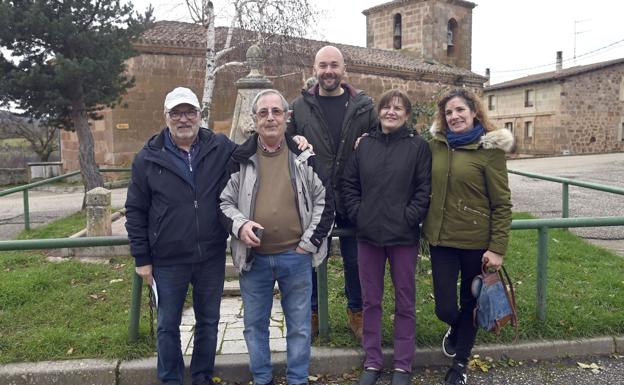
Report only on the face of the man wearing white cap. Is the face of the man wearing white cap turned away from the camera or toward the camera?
toward the camera

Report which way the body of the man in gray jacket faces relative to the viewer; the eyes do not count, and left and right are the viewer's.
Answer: facing the viewer

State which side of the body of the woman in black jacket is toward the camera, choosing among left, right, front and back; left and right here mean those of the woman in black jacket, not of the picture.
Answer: front

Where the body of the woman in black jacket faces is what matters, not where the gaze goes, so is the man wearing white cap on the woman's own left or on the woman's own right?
on the woman's own right

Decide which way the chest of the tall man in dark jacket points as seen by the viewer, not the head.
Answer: toward the camera

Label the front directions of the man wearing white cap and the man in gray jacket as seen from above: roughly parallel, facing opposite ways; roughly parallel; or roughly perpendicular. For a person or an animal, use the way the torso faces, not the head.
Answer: roughly parallel

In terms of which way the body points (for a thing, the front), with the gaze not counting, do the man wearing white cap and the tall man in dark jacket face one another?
no

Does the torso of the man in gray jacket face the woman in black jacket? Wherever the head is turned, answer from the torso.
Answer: no

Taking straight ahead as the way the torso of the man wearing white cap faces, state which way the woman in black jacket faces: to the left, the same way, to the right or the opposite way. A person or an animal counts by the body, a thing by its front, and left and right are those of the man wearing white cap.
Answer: the same way

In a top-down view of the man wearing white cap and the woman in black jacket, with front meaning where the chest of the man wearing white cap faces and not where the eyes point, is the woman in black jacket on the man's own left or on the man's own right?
on the man's own left

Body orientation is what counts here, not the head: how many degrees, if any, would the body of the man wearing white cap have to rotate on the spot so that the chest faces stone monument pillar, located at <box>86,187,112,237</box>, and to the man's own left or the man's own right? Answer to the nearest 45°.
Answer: approximately 180°

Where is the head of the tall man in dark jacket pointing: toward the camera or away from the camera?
toward the camera

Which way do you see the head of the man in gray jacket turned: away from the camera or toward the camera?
toward the camera

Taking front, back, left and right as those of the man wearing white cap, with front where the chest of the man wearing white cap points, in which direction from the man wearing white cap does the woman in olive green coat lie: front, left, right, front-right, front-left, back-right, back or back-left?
left

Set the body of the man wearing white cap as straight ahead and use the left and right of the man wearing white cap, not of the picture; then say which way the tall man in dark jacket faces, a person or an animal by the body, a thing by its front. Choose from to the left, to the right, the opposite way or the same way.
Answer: the same way

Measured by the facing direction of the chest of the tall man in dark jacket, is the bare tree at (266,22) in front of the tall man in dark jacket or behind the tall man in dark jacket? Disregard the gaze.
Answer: behind

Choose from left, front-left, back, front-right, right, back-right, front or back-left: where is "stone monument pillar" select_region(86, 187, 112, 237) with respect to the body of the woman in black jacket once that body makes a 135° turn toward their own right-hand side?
front
